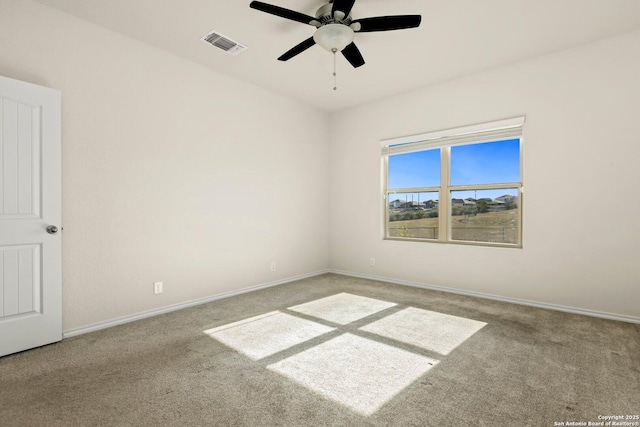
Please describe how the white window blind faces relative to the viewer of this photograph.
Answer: facing the viewer and to the left of the viewer

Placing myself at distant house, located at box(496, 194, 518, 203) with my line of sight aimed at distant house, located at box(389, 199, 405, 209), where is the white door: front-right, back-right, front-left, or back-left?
front-left

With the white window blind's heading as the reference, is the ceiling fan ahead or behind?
ahead

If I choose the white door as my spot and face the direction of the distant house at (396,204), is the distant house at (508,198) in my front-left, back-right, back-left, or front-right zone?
front-right

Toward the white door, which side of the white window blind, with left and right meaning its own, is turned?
front

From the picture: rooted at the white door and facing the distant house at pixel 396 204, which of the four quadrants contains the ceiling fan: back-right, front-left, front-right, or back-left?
front-right
